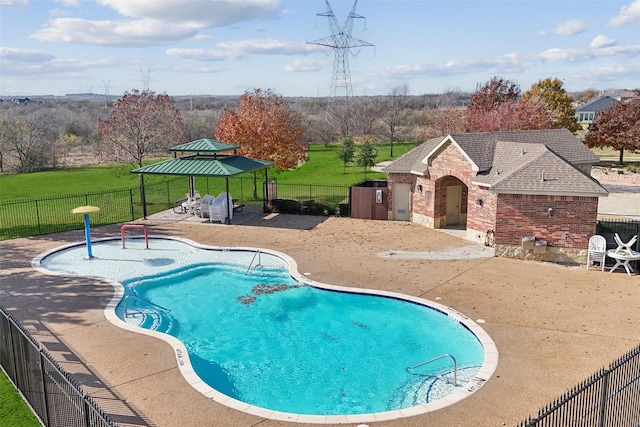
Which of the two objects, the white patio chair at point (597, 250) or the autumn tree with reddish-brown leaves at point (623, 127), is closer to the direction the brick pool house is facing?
the white patio chair

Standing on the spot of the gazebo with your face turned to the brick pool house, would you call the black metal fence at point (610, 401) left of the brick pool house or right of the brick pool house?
right

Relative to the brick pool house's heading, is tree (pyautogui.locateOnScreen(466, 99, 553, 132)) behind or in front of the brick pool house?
behind

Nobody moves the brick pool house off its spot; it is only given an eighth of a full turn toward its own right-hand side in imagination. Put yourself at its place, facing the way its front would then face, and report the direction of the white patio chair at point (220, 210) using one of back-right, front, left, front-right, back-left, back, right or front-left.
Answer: front

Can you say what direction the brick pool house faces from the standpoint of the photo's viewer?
facing the viewer and to the left of the viewer
